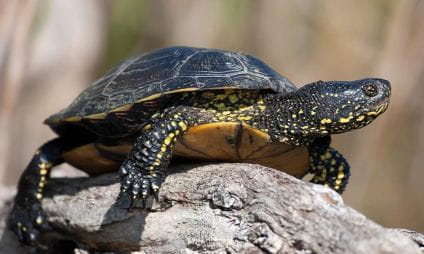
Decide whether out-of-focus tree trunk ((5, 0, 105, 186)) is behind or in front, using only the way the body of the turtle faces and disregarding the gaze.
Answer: behind

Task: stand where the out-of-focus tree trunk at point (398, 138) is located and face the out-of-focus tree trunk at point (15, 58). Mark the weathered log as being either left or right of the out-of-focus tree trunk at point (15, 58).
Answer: left

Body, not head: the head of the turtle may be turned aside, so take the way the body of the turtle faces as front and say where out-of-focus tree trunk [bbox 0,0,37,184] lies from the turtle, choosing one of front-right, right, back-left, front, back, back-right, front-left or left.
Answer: back

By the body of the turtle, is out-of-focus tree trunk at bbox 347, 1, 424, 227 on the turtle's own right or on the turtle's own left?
on the turtle's own left

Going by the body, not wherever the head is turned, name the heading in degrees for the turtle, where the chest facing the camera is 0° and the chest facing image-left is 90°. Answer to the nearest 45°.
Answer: approximately 315°
